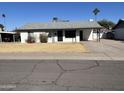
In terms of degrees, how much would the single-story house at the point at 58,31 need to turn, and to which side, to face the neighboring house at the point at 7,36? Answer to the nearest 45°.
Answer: approximately 135° to its right

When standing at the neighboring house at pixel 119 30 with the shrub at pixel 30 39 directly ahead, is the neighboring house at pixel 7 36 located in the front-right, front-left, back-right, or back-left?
front-right

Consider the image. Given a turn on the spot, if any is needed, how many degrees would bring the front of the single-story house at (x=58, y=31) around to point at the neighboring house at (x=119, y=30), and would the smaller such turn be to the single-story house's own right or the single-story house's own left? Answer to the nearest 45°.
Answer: approximately 135° to the single-story house's own left

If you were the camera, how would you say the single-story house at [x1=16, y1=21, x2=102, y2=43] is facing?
facing the viewer
